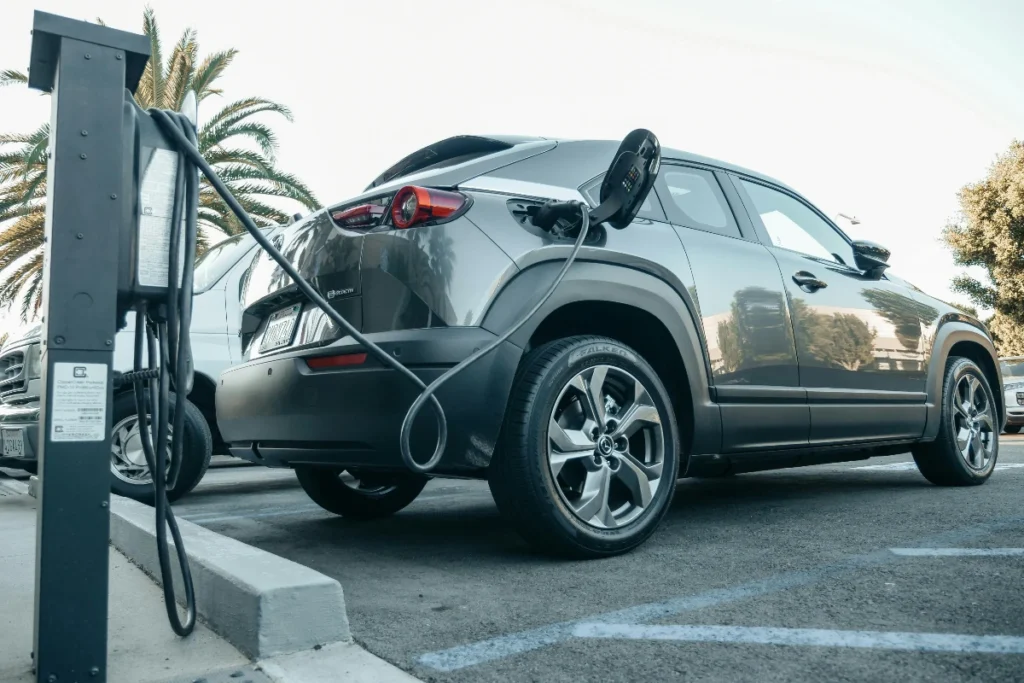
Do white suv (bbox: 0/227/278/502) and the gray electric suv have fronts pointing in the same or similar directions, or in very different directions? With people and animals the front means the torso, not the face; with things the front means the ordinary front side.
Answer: very different directions

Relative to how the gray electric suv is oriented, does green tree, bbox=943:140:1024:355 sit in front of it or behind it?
in front

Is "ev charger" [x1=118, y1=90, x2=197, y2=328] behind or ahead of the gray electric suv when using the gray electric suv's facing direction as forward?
behind

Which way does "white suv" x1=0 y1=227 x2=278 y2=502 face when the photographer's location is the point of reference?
facing the viewer and to the left of the viewer

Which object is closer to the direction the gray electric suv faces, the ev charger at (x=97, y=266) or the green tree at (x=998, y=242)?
the green tree

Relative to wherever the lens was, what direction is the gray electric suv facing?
facing away from the viewer and to the right of the viewer

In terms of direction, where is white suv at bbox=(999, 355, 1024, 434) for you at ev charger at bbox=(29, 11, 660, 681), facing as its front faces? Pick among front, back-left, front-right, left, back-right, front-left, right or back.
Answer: front-left

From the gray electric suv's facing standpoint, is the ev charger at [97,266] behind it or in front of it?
behind

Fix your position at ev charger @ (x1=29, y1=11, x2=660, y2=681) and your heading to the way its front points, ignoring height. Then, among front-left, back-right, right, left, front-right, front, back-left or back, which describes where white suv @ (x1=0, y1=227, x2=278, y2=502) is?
left

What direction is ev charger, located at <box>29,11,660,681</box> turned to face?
to the viewer's right

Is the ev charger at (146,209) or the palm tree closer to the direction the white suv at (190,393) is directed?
the ev charger

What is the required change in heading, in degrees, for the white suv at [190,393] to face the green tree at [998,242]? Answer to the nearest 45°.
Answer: approximately 180°
